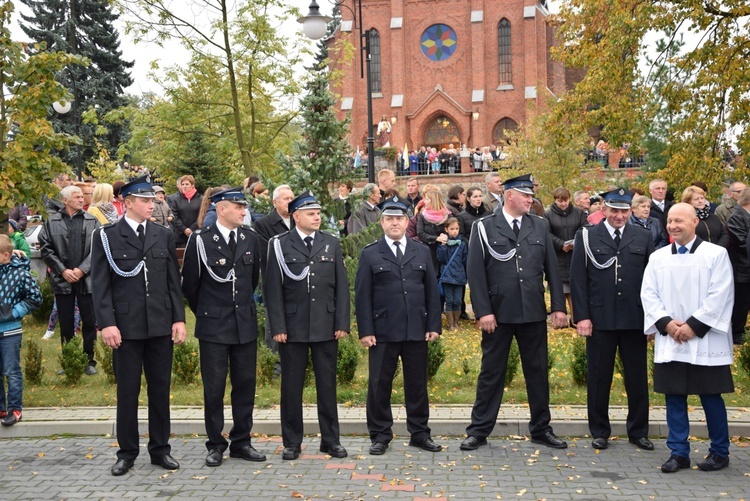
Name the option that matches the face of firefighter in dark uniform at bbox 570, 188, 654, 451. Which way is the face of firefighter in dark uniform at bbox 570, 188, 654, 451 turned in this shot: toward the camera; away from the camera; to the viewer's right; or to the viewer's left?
toward the camera

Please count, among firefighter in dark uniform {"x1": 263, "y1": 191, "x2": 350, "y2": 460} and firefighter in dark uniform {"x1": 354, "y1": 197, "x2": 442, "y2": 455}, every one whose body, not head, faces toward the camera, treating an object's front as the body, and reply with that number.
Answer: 2

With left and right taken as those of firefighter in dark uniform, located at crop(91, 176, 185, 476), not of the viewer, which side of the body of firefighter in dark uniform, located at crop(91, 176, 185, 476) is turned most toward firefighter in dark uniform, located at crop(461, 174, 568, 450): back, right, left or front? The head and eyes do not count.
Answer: left

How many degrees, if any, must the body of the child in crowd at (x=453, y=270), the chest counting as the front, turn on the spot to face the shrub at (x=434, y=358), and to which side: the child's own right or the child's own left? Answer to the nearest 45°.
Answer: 0° — they already face it

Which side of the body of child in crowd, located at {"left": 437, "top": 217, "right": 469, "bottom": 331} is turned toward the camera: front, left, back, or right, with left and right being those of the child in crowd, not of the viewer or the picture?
front

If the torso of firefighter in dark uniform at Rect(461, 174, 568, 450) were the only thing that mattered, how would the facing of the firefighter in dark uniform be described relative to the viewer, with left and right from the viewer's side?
facing the viewer

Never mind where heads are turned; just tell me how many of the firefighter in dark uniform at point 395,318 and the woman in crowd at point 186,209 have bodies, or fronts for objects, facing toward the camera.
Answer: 2

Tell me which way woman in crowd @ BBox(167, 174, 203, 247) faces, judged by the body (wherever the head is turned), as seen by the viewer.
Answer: toward the camera

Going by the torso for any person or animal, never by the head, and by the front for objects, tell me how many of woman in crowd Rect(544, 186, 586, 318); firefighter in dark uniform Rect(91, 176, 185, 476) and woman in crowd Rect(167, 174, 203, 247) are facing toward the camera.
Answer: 3

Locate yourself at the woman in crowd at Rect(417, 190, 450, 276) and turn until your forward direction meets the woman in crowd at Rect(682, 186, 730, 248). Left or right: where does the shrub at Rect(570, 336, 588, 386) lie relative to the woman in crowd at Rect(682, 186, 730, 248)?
right

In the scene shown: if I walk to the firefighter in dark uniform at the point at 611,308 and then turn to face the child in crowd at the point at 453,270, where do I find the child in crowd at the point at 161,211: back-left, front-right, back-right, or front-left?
front-left

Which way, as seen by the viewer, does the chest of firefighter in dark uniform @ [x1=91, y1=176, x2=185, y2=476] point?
toward the camera

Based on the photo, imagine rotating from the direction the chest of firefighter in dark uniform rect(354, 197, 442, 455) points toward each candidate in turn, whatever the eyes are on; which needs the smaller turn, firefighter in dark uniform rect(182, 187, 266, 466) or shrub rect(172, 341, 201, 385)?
the firefighter in dark uniform

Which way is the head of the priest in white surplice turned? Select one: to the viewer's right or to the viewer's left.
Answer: to the viewer's left

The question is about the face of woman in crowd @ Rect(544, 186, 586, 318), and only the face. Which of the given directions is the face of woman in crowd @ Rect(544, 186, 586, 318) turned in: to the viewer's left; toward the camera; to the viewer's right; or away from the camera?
toward the camera

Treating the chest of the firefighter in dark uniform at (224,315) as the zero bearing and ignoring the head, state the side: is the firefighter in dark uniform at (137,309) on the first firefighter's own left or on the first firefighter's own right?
on the first firefighter's own right
